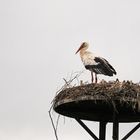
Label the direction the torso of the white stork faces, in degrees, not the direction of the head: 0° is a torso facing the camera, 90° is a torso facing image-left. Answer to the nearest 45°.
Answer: approximately 90°
